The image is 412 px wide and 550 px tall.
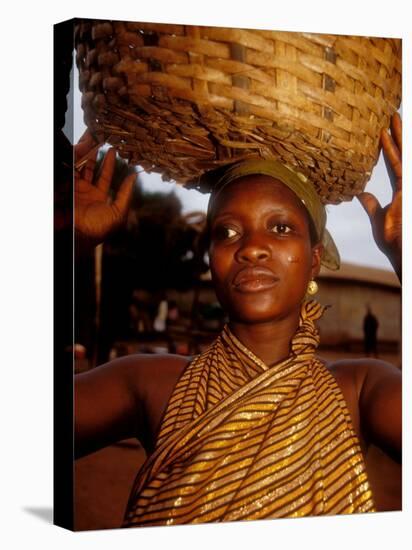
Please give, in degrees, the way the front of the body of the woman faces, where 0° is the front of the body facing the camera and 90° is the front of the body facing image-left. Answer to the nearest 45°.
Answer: approximately 0°

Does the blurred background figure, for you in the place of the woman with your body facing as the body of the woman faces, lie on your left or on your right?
on your left
